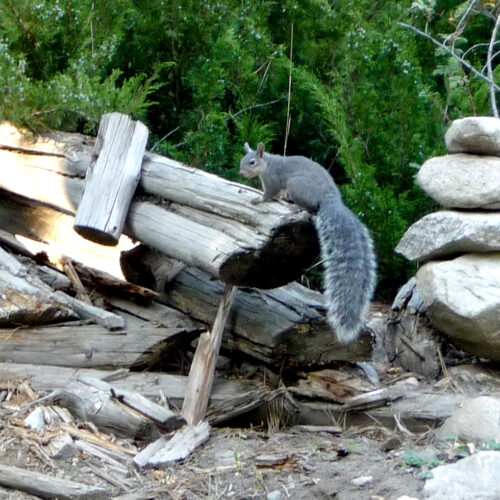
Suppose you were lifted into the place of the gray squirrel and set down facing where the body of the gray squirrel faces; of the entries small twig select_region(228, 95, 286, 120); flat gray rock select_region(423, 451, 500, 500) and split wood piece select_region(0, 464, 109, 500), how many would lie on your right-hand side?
1

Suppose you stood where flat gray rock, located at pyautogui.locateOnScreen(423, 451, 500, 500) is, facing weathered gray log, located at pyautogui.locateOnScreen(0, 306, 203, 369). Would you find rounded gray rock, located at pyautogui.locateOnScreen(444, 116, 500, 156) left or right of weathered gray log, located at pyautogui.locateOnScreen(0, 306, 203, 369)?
right

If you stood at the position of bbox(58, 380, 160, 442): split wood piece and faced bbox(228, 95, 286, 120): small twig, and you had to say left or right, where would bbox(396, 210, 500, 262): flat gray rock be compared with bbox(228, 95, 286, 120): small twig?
right

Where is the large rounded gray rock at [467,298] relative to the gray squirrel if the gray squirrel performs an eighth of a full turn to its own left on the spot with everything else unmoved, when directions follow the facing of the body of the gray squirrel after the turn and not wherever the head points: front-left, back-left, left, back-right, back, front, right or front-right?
back

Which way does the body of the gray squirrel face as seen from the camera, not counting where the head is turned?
to the viewer's left

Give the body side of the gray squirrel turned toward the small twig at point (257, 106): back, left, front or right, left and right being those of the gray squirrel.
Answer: right
